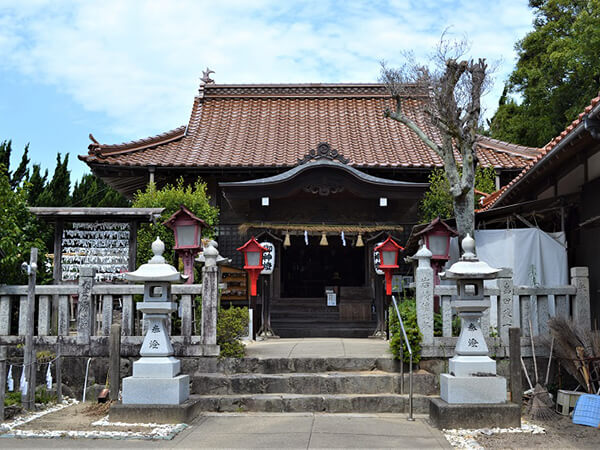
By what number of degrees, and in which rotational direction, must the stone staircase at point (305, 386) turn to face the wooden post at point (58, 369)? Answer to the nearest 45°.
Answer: approximately 90° to its right

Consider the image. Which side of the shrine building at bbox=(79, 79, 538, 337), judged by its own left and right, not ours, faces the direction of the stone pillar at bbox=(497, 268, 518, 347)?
front

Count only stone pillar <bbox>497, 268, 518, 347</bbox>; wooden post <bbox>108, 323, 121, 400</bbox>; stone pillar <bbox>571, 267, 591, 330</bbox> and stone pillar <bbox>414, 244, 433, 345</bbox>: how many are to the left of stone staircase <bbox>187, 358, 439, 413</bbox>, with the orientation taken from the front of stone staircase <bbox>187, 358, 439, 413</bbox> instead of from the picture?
3

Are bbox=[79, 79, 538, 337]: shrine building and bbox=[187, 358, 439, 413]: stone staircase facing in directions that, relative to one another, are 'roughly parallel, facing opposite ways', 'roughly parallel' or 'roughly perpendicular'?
roughly parallel

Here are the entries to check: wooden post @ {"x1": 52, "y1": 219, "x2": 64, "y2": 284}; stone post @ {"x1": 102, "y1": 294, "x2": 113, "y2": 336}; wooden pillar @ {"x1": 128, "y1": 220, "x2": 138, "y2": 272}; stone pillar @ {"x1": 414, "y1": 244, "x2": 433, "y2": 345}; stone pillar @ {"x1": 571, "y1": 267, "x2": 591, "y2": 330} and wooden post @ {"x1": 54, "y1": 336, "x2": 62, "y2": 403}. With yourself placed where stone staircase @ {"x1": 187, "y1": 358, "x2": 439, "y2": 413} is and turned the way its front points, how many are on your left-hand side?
2

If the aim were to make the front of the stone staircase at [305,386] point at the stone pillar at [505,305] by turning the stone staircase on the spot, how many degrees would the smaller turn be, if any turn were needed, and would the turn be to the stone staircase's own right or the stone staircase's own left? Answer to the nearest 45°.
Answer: approximately 90° to the stone staircase's own left

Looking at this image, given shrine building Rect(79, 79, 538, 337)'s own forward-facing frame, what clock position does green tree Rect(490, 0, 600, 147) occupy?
The green tree is roughly at 8 o'clock from the shrine building.

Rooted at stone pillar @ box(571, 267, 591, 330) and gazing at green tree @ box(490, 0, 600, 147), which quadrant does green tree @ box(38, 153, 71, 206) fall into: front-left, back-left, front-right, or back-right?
front-left

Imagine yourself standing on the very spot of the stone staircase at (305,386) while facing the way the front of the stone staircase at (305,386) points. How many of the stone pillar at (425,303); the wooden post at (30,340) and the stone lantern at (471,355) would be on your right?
1

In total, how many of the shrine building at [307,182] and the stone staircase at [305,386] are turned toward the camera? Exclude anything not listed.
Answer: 2

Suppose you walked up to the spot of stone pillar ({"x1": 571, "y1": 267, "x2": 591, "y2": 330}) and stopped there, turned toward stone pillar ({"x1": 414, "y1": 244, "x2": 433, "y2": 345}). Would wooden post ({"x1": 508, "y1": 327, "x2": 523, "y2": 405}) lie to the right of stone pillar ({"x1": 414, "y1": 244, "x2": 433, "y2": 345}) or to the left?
left

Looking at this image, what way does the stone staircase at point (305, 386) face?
toward the camera

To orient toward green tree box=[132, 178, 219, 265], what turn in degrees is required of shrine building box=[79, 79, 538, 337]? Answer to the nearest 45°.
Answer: approximately 45° to its right
